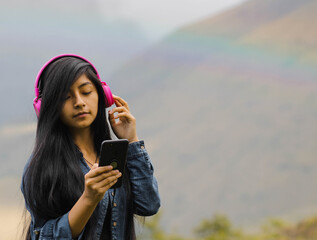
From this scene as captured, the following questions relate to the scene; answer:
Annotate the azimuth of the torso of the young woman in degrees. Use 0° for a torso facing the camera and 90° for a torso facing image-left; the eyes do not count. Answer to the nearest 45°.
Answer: approximately 315°

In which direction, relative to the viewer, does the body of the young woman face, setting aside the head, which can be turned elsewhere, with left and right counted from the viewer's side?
facing the viewer and to the right of the viewer
